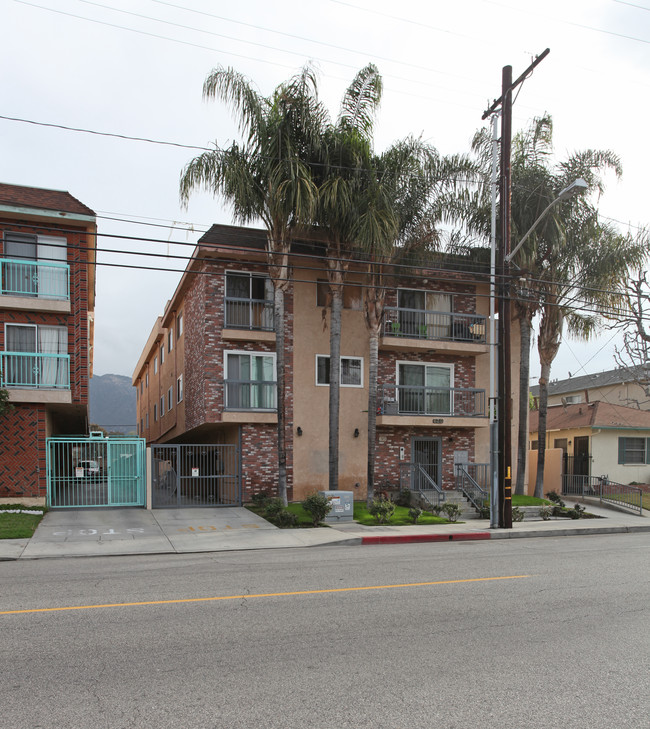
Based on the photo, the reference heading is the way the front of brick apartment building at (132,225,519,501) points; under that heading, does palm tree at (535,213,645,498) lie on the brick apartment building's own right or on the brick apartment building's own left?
on the brick apartment building's own left

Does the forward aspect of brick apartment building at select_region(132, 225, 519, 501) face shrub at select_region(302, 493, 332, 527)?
yes

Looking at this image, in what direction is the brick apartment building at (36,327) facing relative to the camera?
toward the camera

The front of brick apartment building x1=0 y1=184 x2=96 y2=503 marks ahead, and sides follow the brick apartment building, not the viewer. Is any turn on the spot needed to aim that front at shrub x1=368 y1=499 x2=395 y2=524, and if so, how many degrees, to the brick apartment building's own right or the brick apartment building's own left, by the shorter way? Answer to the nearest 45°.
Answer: approximately 45° to the brick apartment building's own left

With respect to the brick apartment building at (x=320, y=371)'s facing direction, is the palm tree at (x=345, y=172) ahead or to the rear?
ahead

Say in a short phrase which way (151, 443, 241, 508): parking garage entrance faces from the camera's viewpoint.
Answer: facing the viewer

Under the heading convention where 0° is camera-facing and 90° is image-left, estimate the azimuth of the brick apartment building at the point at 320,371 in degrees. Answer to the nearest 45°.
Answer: approximately 0°

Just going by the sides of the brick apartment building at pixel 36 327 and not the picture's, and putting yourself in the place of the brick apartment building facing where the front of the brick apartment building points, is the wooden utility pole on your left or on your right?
on your left

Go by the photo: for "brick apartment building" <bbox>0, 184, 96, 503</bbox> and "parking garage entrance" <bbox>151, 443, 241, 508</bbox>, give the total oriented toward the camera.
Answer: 2
